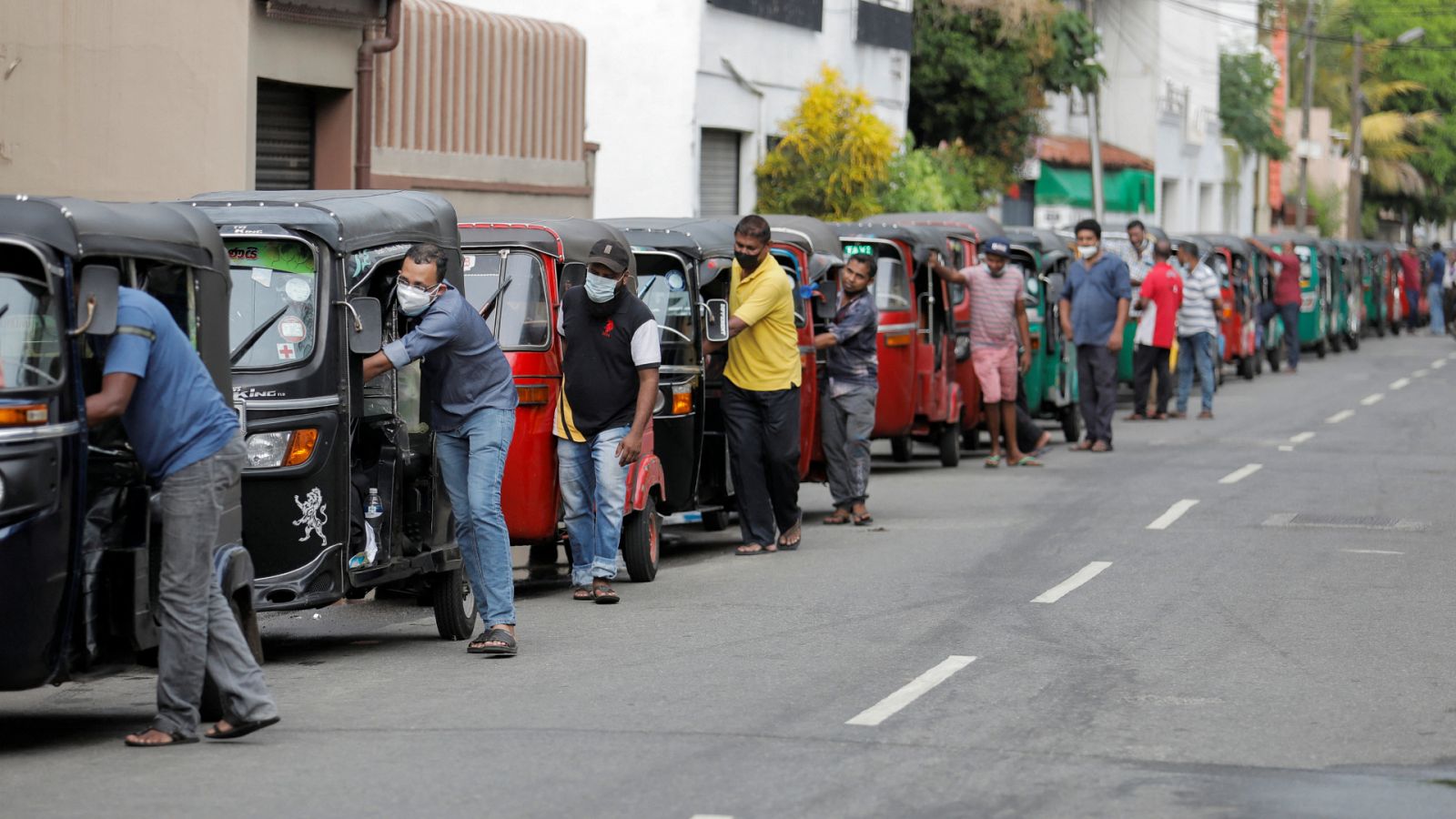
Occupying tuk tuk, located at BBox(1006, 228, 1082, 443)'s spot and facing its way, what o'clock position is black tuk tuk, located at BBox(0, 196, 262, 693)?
The black tuk tuk is roughly at 11 o'clock from the tuk tuk.

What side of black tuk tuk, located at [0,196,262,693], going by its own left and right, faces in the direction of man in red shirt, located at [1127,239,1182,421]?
back

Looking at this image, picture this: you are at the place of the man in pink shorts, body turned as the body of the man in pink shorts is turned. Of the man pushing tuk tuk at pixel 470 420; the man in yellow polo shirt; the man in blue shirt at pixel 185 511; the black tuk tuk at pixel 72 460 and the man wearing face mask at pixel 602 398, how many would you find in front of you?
5

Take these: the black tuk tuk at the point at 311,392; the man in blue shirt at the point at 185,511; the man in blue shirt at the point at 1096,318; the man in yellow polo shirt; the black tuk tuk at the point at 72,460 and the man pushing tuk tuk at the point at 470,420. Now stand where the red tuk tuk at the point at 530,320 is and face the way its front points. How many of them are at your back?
2

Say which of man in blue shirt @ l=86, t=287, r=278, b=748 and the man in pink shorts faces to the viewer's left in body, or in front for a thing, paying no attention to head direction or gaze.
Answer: the man in blue shirt

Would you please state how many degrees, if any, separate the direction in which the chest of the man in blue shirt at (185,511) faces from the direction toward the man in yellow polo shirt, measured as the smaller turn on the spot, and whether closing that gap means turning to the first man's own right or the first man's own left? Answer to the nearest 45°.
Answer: approximately 135° to the first man's own right

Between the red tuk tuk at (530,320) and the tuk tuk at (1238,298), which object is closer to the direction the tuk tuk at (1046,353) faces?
the red tuk tuk

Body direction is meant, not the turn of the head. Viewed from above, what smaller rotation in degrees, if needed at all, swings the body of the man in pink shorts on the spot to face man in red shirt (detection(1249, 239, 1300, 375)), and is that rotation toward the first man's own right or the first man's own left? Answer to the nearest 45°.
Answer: approximately 180°

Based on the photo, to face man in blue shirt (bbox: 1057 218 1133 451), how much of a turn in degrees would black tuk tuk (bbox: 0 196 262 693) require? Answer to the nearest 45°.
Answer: approximately 180°

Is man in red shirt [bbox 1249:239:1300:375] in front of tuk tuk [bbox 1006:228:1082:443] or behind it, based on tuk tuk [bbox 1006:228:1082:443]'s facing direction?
behind

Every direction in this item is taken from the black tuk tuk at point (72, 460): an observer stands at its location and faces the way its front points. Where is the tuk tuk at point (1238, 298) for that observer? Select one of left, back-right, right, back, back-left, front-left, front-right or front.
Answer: back

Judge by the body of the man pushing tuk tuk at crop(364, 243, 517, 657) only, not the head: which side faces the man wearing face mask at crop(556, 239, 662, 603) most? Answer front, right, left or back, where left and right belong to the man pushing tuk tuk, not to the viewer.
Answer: back

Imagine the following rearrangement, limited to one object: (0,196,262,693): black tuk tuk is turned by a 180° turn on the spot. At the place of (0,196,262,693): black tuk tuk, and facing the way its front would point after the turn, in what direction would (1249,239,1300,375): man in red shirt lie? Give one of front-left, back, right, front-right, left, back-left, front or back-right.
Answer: front
